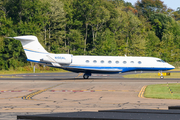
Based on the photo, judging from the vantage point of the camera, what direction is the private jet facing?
facing to the right of the viewer
